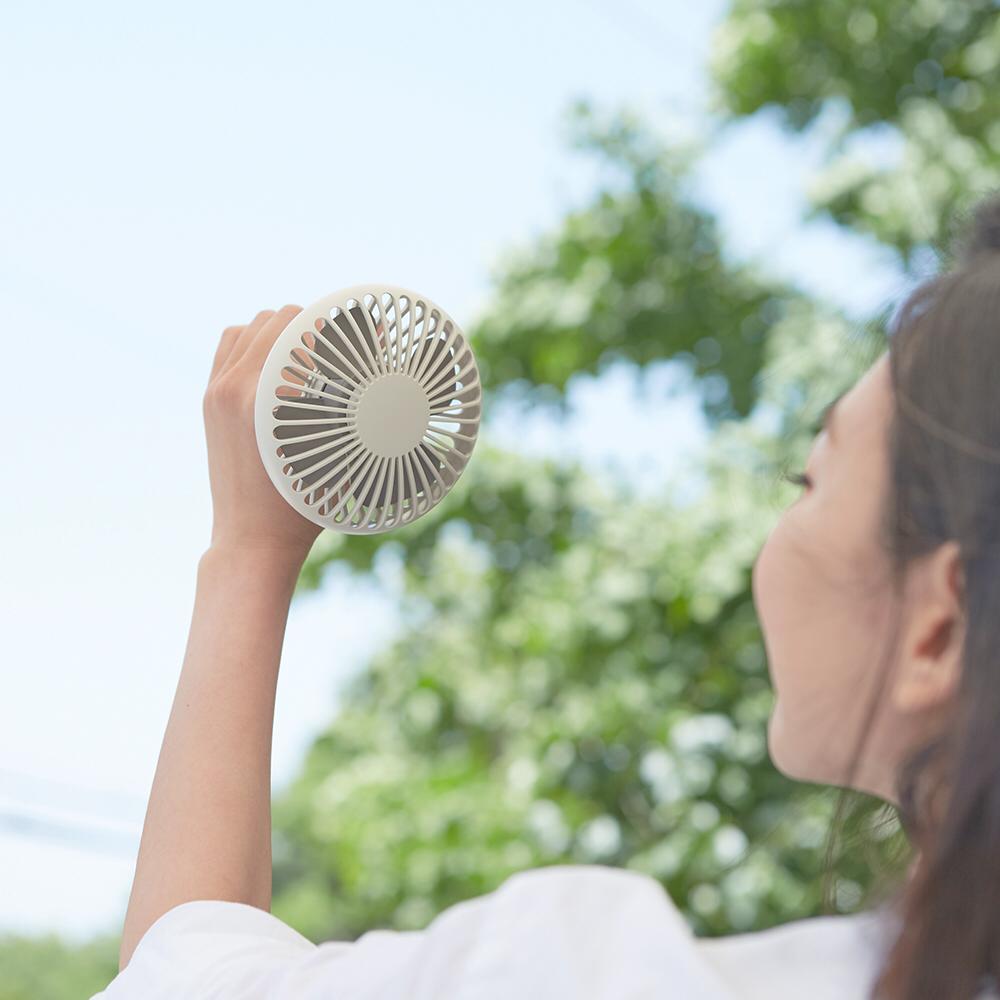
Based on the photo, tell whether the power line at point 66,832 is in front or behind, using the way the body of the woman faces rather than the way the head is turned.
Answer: in front

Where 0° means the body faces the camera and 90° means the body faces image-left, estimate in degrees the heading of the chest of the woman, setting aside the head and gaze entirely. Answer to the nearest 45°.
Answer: approximately 135°

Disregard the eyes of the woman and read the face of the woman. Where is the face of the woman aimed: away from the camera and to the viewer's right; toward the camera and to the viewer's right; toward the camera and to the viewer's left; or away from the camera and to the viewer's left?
away from the camera and to the viewer's left
